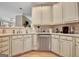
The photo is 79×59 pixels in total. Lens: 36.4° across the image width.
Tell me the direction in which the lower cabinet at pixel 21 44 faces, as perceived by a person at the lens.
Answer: facing the viewer and to the right of the viewer

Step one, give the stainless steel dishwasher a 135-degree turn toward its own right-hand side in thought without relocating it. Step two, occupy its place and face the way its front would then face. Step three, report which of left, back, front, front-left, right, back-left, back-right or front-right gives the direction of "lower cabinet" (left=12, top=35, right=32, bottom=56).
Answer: left

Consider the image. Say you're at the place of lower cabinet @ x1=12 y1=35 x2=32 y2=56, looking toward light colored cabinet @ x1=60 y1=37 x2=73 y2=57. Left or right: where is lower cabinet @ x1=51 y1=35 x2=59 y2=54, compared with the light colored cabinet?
left

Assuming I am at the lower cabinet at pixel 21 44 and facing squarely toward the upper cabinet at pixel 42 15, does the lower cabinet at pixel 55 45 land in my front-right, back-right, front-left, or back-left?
front-right

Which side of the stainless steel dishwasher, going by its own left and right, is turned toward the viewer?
front

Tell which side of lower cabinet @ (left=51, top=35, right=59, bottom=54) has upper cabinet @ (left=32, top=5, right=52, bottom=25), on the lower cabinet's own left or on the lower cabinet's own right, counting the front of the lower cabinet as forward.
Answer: on the lower cabinet's own right

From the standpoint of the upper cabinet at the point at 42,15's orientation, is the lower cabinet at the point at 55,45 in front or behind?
in front

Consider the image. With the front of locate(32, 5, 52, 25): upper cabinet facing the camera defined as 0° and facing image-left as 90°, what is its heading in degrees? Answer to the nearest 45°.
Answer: approximately 0°

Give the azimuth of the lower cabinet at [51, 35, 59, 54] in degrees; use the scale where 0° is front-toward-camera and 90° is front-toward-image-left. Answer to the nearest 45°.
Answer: approximately 45°

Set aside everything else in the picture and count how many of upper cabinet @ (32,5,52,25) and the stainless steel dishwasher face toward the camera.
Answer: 2

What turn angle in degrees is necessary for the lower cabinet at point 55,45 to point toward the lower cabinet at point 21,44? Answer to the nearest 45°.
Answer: approximately 45° to its right
